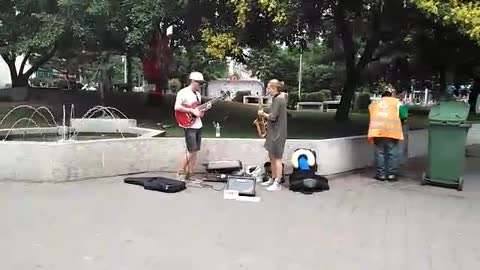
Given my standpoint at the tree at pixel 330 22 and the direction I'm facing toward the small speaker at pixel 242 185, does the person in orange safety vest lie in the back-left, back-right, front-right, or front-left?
front-left

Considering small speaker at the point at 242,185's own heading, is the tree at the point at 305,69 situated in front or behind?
behind

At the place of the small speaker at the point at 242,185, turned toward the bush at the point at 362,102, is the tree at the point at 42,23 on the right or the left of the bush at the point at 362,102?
left

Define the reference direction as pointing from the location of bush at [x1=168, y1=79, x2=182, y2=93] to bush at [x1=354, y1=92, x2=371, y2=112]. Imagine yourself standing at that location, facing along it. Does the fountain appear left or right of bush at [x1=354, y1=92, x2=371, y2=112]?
right

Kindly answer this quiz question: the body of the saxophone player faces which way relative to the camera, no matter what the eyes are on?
to the viewer's left

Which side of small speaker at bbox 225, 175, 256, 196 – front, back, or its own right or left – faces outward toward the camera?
front

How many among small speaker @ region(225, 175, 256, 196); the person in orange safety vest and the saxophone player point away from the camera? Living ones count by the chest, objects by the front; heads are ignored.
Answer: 1

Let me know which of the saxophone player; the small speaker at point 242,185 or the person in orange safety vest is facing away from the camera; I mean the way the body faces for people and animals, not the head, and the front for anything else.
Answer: the person in orange safety vest

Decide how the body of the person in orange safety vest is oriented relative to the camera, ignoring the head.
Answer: away from the camera

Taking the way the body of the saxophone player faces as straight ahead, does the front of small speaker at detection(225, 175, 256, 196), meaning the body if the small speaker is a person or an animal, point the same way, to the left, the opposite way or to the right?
to the left

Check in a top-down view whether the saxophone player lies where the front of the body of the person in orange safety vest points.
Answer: no

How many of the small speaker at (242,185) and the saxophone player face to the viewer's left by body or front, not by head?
1

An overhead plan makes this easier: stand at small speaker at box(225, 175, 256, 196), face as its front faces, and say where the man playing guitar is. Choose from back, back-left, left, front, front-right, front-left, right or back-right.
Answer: back-right

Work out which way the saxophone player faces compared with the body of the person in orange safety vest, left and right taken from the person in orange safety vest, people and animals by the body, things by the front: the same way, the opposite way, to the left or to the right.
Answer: to the left

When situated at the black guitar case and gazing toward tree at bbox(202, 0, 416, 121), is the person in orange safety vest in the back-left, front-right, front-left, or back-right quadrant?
front-right
